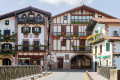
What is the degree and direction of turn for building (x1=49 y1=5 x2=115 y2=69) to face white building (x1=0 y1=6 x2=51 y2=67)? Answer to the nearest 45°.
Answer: approximately 90° to its right

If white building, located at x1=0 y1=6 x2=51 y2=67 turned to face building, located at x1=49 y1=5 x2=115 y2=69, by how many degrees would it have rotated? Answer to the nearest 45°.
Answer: approximately 90° to its left

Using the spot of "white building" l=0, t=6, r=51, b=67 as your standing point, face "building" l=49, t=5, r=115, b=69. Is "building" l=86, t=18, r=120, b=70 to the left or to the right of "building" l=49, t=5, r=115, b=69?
right

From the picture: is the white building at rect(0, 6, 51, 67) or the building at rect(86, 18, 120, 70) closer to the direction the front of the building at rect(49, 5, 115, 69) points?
the building

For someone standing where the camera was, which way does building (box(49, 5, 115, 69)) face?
facing the viewer

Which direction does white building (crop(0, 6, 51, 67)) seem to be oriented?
toward the camera

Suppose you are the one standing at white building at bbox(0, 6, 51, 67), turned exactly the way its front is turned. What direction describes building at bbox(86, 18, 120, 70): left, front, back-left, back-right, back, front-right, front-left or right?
front-left

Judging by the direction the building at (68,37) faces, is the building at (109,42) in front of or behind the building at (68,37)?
in front

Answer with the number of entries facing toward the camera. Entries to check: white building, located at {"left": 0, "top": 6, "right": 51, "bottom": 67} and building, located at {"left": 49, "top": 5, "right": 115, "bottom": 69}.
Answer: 2
